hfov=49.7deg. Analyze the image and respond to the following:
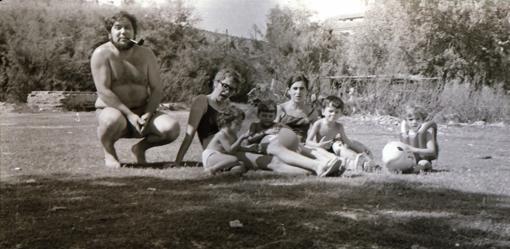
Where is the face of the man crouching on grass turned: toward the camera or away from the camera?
toward the camera

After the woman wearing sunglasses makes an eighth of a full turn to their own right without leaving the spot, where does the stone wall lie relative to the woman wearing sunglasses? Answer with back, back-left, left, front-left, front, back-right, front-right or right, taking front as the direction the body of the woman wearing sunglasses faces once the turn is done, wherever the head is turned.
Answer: right

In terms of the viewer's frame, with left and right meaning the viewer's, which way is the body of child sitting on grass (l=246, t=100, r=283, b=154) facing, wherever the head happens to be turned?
facing the viewer

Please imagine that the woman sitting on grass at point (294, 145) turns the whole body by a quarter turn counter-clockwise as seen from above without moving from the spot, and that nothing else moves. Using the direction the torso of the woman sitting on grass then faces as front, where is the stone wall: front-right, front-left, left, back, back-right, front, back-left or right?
back

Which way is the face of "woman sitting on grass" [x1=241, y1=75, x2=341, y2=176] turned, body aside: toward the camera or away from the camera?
toward the camera

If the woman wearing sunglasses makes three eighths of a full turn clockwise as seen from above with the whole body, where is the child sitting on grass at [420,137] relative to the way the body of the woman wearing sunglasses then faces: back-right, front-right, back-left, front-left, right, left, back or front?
back

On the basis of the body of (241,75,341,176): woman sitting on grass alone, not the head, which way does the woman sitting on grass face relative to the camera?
toward the camera

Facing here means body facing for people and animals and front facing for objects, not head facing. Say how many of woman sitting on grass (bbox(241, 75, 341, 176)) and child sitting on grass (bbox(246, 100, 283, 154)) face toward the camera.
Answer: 2

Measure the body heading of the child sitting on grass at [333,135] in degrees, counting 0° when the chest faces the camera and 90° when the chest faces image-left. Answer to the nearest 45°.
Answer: approximately 315°

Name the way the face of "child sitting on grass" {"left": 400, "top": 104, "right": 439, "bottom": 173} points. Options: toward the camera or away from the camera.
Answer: toward the camera
